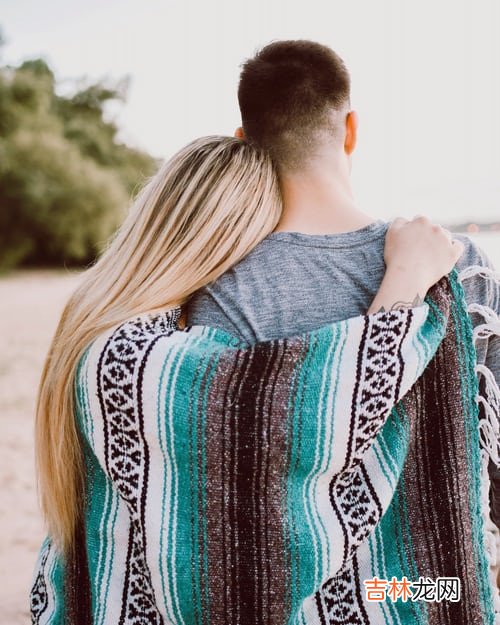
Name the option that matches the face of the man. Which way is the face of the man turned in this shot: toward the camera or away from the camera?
away from the camera

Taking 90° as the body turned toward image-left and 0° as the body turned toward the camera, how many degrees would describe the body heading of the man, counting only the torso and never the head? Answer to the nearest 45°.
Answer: approximately 180°
